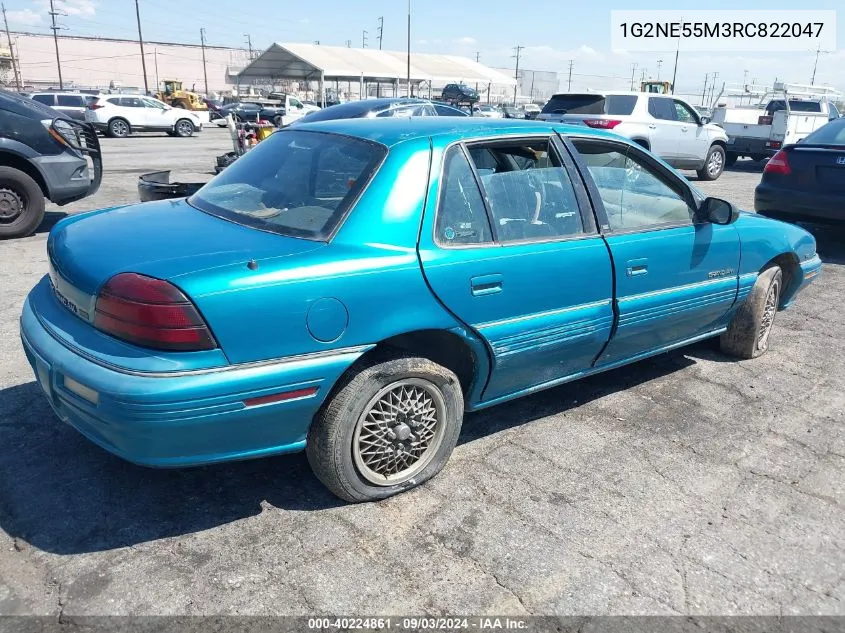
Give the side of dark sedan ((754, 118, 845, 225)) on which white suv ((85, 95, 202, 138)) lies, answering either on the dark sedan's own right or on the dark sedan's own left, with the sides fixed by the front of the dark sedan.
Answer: on the dark sedan's own left

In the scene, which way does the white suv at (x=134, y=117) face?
to the viewer's right

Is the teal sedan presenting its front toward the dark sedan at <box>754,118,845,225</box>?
yes

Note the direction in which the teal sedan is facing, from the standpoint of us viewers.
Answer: facing away from the viewer and to the right of the viewer

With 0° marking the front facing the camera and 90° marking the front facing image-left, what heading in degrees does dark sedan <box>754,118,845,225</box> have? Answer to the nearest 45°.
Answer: approximately 225°

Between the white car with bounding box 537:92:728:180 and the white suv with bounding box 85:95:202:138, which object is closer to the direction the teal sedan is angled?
the white car

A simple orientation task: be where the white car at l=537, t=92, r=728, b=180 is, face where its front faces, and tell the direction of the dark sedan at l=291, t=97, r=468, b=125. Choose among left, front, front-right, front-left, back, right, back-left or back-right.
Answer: back

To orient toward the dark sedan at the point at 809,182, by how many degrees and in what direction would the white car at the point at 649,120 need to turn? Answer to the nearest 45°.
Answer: approximately 135° to its right

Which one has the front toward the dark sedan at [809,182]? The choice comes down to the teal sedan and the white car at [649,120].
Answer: the teal sedan

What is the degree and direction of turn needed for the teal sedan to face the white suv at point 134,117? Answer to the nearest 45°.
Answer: approximately 90° to its left

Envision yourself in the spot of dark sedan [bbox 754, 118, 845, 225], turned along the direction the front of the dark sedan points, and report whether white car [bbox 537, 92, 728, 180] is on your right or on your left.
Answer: on your left
